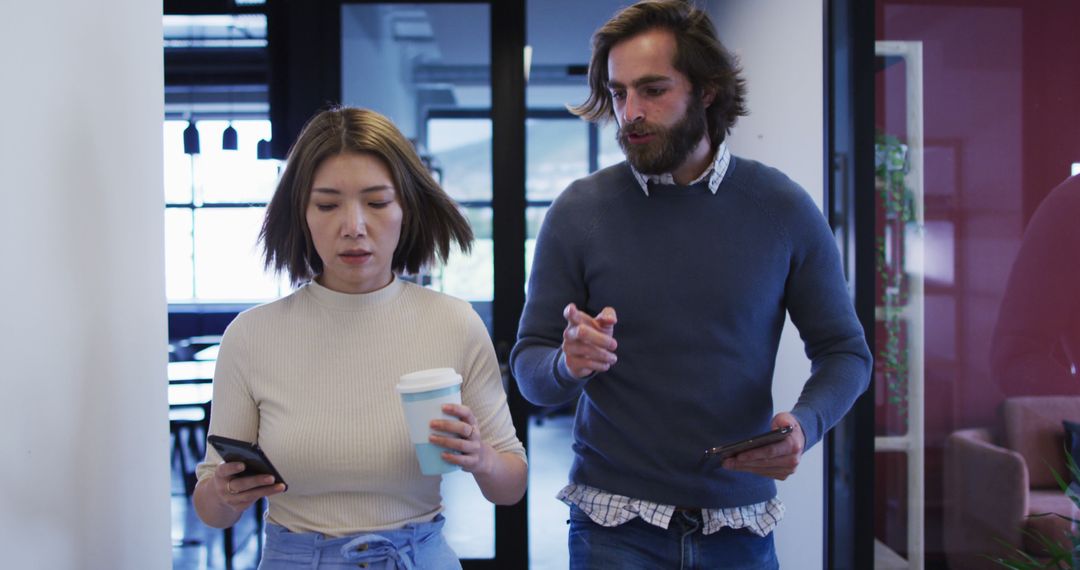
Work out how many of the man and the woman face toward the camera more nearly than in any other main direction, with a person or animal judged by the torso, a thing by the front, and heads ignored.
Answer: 2

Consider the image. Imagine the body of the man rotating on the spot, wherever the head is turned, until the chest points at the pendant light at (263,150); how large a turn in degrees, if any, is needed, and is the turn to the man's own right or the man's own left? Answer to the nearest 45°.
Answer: approximately 135° to the man's own right

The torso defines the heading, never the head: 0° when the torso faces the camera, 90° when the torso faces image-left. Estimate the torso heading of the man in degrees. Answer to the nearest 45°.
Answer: approximately 0°

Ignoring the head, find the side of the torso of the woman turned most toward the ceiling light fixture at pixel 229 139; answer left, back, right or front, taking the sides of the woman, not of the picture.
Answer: back

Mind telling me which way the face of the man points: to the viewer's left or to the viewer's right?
to the viewer's left

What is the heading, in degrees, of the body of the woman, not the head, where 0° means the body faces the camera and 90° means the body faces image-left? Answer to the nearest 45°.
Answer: approximately 0°

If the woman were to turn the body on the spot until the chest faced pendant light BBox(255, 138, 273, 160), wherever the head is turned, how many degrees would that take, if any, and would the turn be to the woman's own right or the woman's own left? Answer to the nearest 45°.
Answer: approximately 180°
